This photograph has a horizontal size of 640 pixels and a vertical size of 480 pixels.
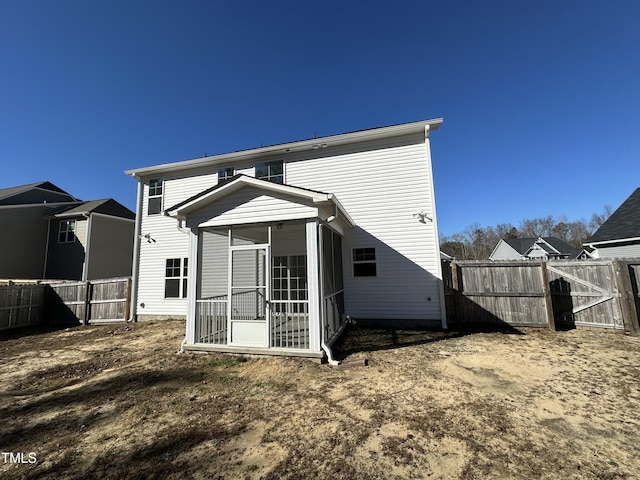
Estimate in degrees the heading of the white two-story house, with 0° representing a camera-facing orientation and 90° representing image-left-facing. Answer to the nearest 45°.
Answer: approximately 180°

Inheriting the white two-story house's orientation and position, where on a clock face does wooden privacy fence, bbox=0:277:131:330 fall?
The wooden privacy fence is roughly at 10 o'clock from the white two-story house.

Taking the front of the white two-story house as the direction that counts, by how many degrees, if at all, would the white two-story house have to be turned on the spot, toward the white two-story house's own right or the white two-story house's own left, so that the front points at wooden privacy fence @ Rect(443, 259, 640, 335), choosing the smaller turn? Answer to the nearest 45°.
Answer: approximately 90° to the white two-story house's own right

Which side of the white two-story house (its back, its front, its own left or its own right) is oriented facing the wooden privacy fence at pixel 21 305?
left

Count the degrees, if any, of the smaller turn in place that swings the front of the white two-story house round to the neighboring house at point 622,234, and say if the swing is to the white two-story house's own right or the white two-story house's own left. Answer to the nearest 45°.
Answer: approximately 90° to the white two-story house's own right

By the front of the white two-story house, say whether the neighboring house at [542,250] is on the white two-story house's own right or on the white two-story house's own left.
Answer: on the white two-story house's own right
